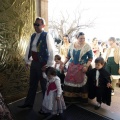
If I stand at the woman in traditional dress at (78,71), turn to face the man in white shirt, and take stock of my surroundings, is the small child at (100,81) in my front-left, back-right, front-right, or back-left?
back-left

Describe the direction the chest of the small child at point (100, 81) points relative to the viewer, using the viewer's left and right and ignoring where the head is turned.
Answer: facing the viewer and to the left of the viewer

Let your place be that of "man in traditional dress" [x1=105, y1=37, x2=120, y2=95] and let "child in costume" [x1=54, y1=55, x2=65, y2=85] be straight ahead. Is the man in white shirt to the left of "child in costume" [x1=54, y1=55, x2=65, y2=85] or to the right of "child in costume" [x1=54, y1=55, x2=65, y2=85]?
left

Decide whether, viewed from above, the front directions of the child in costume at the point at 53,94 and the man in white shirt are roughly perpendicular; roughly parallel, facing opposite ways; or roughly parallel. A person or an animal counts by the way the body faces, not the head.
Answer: roughly parallel

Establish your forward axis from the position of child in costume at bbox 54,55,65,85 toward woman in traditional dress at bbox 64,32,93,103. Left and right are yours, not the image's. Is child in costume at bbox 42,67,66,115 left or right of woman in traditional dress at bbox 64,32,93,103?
right

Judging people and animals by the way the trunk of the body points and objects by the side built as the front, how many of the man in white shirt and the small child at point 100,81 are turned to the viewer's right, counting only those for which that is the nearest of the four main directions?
0

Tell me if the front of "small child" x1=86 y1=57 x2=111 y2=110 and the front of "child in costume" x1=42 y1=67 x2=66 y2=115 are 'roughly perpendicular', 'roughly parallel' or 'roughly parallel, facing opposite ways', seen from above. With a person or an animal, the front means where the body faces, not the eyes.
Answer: roughly parallel

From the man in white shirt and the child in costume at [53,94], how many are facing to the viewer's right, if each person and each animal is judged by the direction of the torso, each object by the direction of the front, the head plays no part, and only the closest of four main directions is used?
0

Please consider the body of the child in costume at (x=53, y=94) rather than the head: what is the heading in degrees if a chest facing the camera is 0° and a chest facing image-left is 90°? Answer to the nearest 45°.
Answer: approximately 45°

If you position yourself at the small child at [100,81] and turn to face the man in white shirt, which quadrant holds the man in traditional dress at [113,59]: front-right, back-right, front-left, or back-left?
back-right
